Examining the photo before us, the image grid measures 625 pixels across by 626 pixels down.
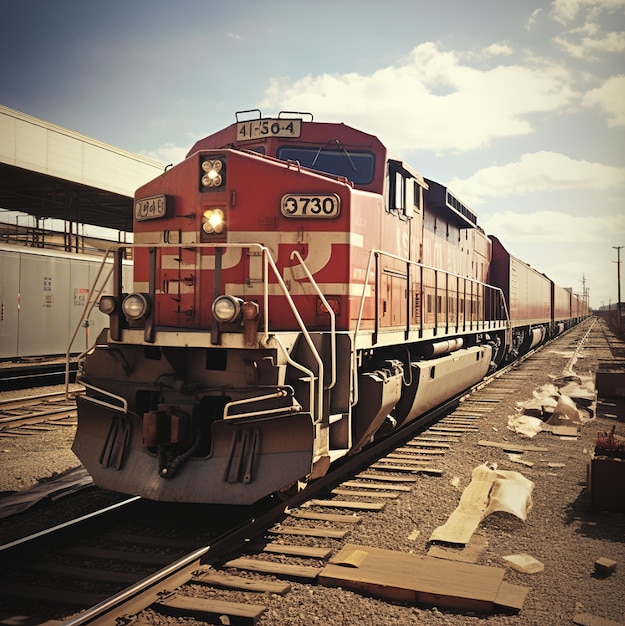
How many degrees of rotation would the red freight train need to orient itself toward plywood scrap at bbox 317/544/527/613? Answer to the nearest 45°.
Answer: approximately 90° to its left

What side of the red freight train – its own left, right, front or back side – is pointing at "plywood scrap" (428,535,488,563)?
front

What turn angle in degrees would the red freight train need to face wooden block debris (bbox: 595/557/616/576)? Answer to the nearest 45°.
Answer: approximately 90° to its left

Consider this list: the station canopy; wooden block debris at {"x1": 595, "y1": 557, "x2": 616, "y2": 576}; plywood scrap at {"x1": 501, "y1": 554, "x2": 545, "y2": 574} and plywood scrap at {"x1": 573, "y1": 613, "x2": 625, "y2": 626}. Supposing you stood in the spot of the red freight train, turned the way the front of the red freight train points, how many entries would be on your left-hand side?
3

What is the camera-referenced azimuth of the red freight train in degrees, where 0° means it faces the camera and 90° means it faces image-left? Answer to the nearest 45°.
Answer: approximately 45°

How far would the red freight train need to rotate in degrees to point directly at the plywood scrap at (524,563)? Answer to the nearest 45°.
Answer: approximately 90° to its left

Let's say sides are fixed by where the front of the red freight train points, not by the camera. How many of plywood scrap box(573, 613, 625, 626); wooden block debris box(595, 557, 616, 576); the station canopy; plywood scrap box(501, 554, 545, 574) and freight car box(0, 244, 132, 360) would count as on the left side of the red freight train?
3

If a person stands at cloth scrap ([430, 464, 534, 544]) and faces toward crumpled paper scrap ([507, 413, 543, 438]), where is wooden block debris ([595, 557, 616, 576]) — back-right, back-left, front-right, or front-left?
back-right

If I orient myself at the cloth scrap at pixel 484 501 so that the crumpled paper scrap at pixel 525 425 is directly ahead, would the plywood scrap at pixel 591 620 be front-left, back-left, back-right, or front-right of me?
back-right
